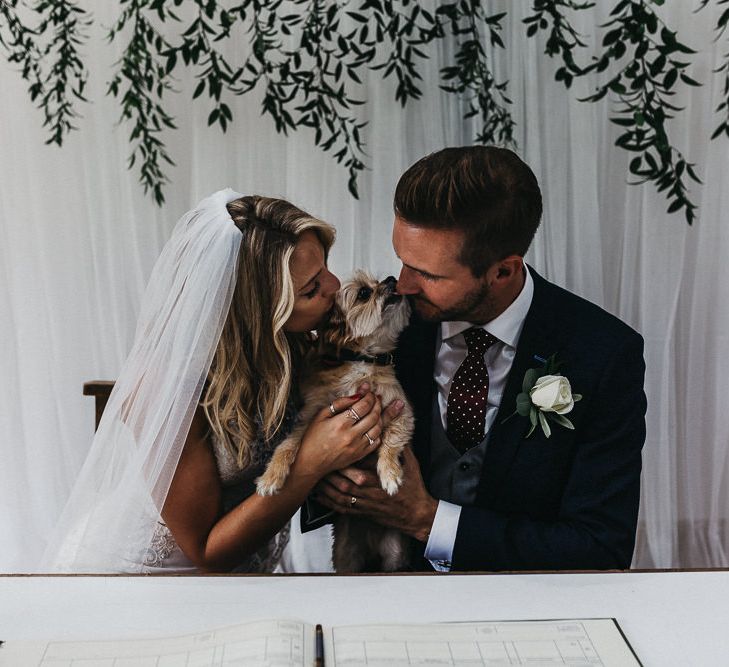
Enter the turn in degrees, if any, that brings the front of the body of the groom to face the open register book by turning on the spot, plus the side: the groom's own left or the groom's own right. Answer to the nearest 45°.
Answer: approximately 45° to the groom's own left

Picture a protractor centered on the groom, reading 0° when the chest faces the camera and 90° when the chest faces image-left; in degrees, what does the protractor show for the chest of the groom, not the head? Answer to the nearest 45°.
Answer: approximately 45°

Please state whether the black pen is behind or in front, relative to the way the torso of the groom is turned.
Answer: in front

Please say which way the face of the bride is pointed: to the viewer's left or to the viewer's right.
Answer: to the viewer's right
